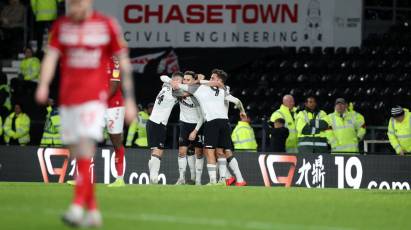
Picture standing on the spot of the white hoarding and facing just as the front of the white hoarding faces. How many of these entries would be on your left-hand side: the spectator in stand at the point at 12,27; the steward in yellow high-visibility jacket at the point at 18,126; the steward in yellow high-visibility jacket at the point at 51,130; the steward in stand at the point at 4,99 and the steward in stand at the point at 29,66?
0

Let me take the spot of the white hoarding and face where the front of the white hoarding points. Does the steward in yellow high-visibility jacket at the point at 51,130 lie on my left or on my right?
on my right

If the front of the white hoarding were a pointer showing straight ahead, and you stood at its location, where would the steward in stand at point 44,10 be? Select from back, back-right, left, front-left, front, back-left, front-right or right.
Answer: right

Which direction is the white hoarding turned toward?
toward the camera
